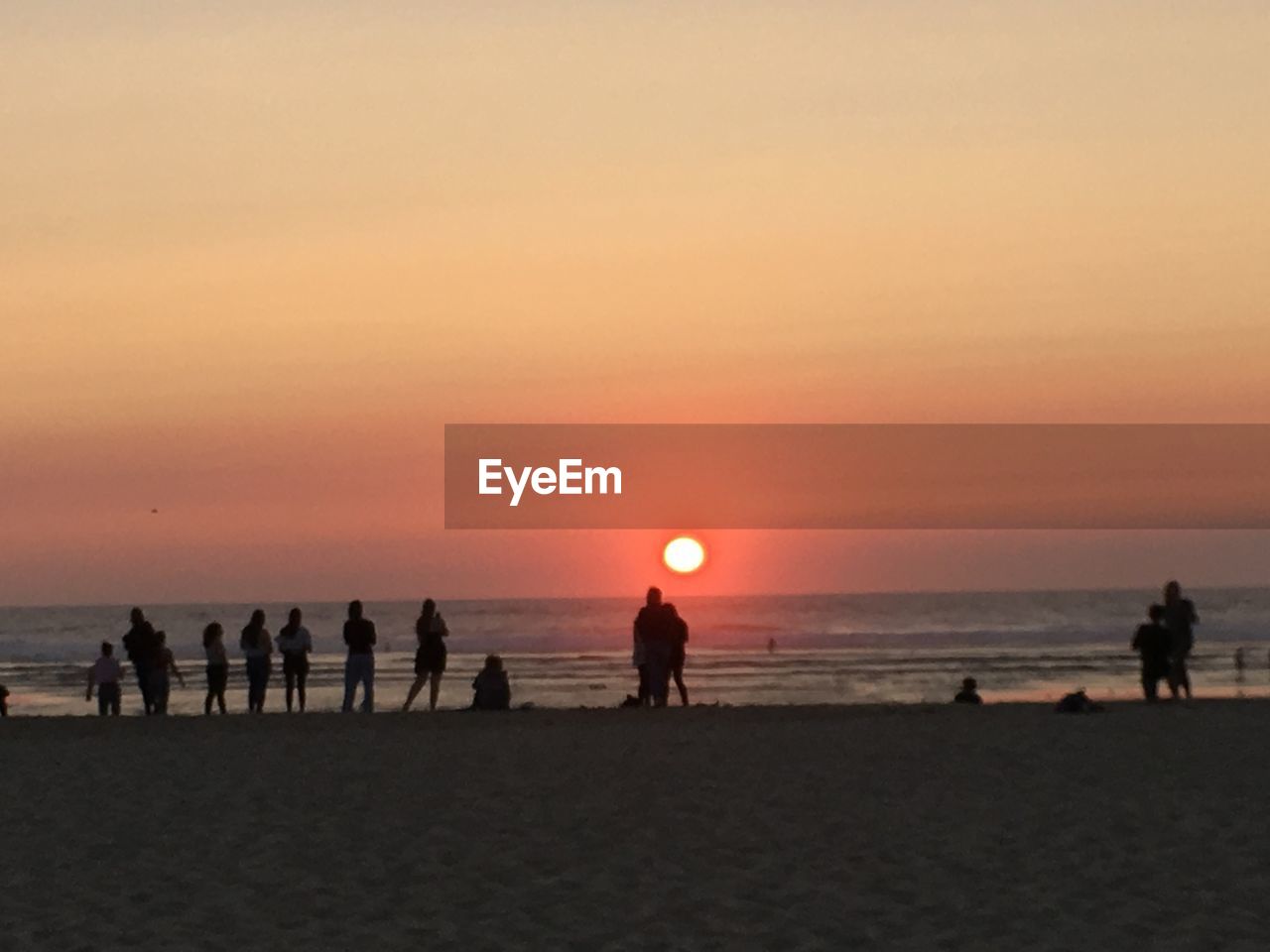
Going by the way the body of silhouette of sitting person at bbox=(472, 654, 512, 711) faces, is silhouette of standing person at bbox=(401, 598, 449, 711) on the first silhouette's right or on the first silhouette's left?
on the first silhouette's left

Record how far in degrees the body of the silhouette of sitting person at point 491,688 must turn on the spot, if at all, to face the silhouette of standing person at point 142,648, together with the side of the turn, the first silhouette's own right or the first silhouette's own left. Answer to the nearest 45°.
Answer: approximately 90° to the first silhouette's own left

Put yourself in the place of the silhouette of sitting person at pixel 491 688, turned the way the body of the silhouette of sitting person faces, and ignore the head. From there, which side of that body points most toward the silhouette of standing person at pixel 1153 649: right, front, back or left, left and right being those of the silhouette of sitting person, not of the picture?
right

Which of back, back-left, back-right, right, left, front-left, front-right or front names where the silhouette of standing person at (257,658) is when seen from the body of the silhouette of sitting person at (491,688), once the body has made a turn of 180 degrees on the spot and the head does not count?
right

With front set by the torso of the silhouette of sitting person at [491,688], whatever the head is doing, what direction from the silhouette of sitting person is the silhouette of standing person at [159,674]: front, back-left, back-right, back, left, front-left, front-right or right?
left

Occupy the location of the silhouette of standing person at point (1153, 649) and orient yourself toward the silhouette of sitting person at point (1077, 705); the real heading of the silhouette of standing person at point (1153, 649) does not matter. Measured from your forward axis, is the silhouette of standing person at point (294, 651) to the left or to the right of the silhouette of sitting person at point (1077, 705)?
right

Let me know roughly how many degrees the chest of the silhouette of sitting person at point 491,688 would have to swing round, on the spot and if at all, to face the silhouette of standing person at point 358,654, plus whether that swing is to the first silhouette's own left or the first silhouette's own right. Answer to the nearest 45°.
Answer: approximately 90° to the first silhouette's own left

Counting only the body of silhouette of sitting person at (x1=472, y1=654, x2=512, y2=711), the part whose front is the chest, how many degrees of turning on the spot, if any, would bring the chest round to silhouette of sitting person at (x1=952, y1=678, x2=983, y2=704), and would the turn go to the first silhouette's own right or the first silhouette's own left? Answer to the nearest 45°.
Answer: approximately 90° to the first silhouette's own right

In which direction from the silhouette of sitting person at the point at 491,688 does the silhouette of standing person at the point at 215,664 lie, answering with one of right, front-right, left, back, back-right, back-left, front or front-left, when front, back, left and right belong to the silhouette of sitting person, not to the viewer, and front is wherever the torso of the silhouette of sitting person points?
left

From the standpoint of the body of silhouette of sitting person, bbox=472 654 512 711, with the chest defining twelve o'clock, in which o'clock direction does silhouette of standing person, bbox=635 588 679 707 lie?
The silhouette of standing person is roughly at 4 o'clock from the silhouette of sitting person.

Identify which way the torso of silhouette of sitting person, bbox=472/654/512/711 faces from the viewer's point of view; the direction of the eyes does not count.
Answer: away from the camera

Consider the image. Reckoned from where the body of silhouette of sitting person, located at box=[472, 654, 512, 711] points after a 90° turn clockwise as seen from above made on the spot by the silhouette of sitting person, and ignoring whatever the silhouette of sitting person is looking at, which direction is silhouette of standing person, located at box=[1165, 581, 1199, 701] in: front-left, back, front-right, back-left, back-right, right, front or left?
front
